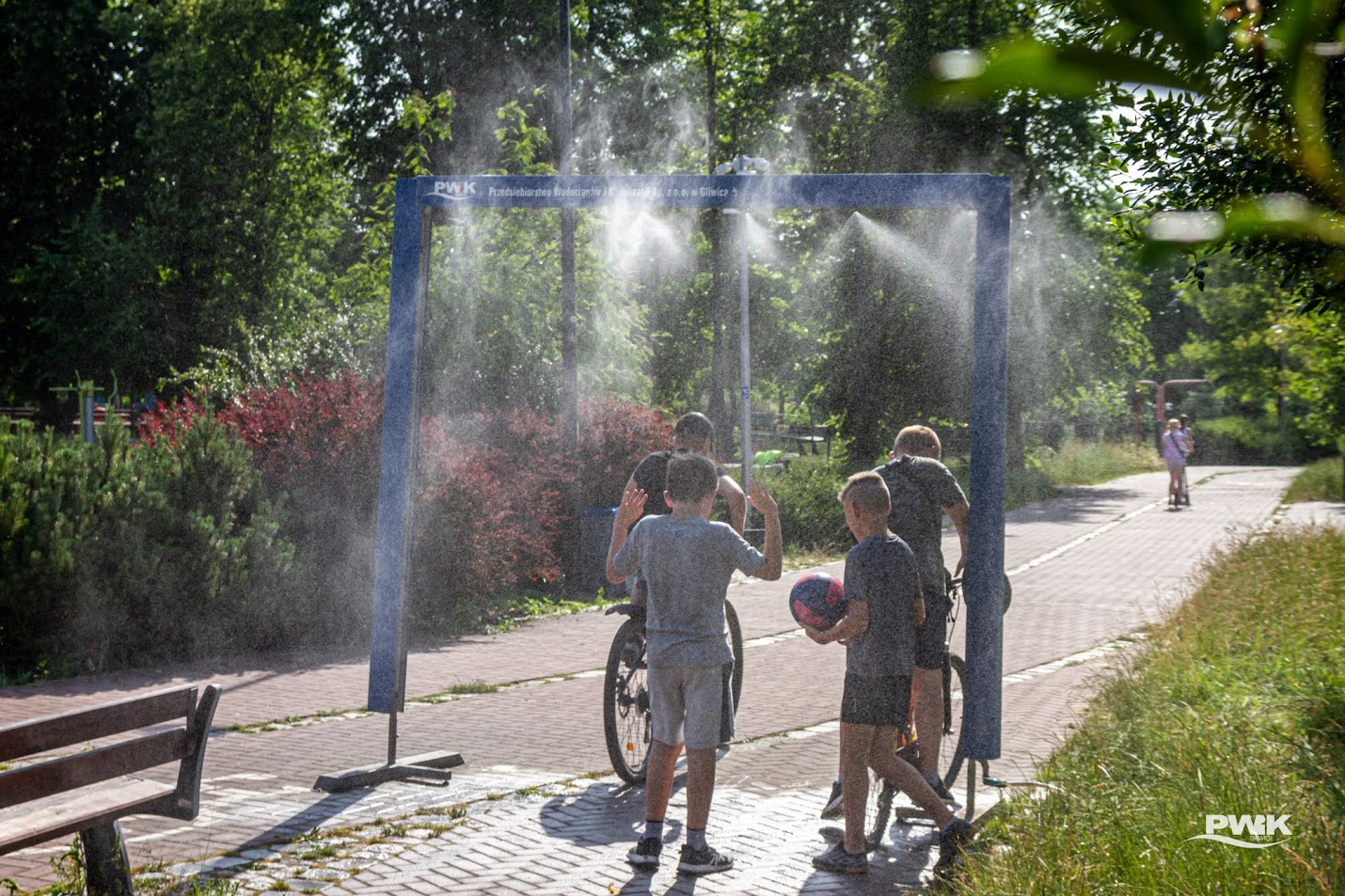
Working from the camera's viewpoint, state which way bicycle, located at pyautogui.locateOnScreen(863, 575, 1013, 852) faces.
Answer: facing away from the viewer and to the right of the viewer

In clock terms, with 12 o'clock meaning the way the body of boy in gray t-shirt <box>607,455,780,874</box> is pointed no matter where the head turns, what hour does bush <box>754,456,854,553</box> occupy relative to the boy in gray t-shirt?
The bush is roughly at 12 o'clock from the boy in gray t-shirt.

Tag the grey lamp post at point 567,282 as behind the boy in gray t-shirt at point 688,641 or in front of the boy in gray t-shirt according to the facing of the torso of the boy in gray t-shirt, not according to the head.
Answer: in front

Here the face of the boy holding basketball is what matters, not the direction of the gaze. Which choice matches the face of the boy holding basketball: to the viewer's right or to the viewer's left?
to the viewer's left

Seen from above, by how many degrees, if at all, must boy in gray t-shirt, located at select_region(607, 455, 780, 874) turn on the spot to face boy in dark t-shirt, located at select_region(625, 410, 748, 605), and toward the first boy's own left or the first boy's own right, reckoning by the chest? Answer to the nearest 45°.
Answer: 0° — they already face them

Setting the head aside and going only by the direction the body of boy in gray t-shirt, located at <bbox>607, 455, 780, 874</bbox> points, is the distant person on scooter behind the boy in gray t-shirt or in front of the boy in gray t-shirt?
in front

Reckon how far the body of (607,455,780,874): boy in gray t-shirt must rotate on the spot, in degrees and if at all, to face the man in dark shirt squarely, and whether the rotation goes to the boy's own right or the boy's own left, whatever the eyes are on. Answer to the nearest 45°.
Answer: approximately 45° to the boy's own right

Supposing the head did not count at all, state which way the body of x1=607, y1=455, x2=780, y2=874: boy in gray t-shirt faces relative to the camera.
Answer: away from the camera
